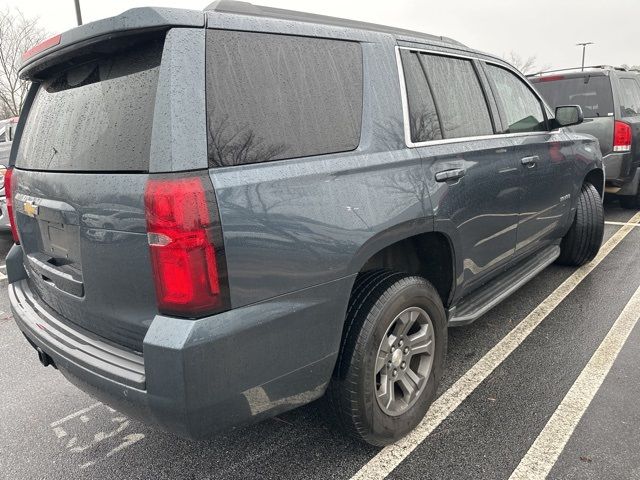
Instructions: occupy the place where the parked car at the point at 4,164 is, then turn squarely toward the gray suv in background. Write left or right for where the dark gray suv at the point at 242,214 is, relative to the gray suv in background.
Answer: right

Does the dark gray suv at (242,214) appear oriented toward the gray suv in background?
yes

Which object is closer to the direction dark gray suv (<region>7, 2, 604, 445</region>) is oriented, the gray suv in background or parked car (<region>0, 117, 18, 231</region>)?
the gray suv in background

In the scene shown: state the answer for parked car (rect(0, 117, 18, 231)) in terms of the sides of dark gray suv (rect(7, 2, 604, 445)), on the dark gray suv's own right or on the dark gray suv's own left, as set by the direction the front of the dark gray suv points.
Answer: on the dark gray suv's own left

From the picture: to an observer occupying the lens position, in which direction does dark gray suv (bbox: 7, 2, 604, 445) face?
facing away from the viewer and to the right of the viewer

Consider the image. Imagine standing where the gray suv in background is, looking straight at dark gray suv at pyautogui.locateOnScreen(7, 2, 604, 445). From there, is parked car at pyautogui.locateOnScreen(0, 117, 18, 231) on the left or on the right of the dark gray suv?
right
